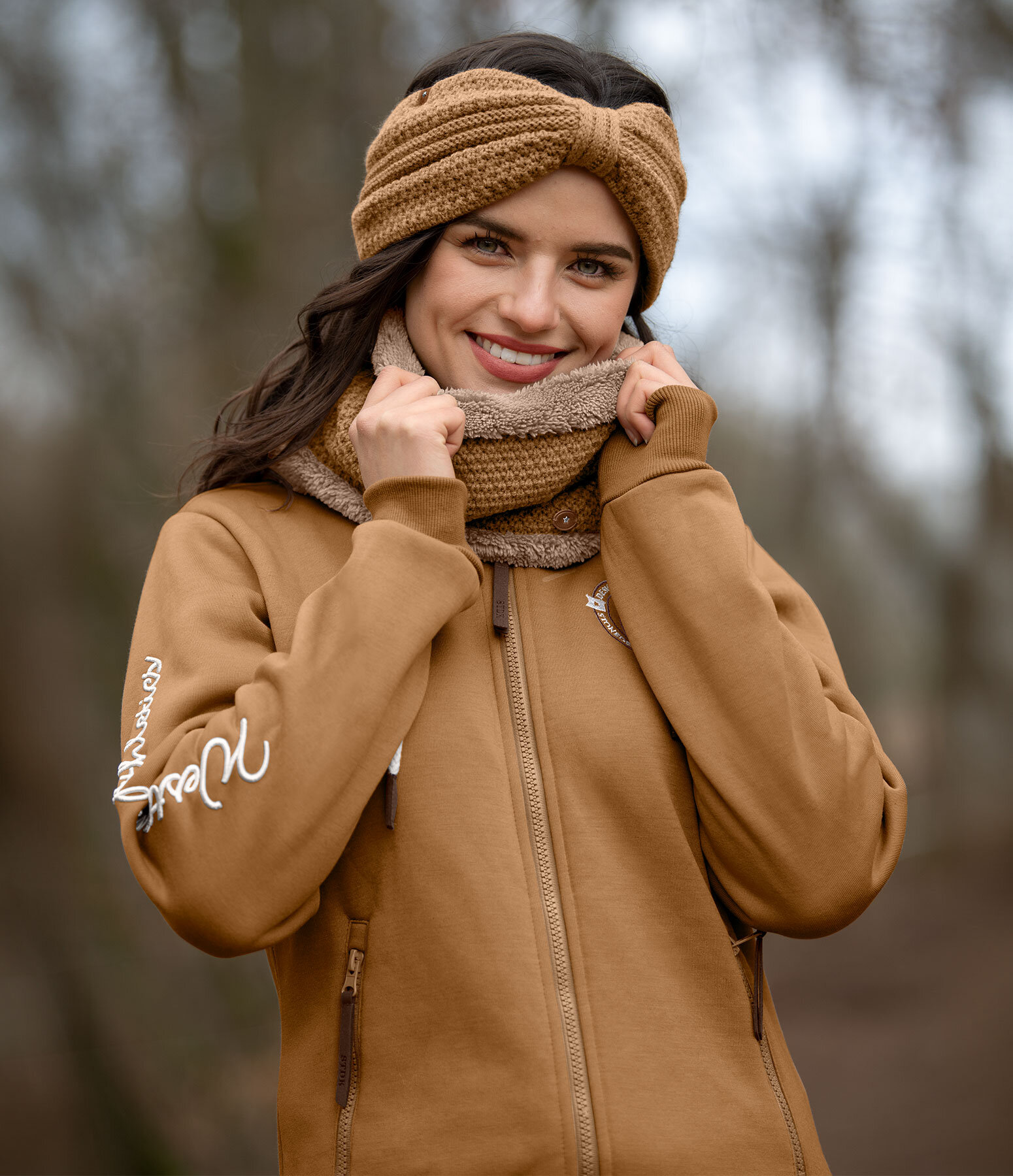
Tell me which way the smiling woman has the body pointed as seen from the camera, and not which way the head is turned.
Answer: toward the camera

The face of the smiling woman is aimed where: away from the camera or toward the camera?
toward the camera
